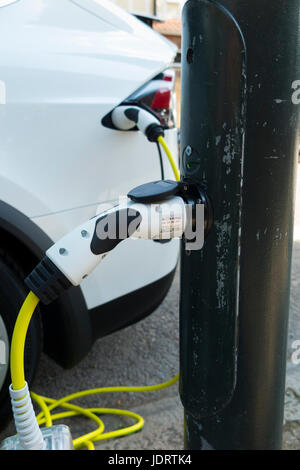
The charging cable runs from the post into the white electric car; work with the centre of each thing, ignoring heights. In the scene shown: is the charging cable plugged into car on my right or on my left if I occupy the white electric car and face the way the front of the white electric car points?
on my left

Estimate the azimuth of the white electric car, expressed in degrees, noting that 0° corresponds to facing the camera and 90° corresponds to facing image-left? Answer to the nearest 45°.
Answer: approximately 90°
